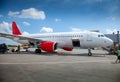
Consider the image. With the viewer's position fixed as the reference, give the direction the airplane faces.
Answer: facing the viewer and to the right of the viewer
